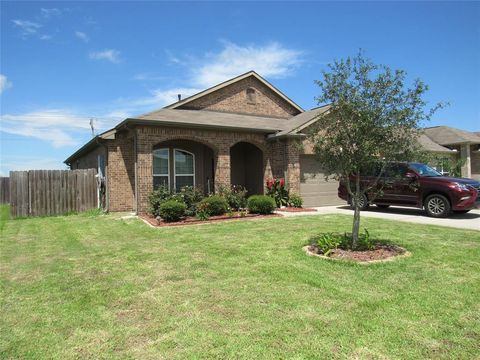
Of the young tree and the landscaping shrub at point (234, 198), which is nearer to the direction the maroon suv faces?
the young tree

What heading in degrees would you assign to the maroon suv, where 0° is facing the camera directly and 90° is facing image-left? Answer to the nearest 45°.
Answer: approximately 315°

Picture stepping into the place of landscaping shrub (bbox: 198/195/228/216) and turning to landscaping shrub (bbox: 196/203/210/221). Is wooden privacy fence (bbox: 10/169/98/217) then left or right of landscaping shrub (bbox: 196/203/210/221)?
right

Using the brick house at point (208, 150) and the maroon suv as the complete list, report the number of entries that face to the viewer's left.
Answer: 0

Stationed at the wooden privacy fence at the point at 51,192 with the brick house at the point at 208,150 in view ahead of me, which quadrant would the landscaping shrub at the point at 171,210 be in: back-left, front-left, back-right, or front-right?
front-right

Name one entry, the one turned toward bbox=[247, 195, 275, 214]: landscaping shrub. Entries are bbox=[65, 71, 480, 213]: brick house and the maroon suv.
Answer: the brick house

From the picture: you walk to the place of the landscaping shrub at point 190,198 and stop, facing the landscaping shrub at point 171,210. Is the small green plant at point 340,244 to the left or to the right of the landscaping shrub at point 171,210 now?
left

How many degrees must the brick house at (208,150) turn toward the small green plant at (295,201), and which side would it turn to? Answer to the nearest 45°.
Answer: approximately 45° to its left

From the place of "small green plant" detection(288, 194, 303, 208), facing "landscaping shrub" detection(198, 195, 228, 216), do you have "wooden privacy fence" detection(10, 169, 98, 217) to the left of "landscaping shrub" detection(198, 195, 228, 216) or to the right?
right

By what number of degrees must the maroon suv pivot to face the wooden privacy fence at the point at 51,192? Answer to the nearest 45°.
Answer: approximately 135° to its right

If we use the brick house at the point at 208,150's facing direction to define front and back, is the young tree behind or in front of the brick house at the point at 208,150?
in front

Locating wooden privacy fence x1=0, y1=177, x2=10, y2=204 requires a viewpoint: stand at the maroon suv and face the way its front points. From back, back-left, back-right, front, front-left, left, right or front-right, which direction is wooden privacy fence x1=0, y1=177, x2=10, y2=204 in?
back-right

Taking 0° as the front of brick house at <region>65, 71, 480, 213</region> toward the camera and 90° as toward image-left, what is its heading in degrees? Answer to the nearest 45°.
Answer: approximately 315°
